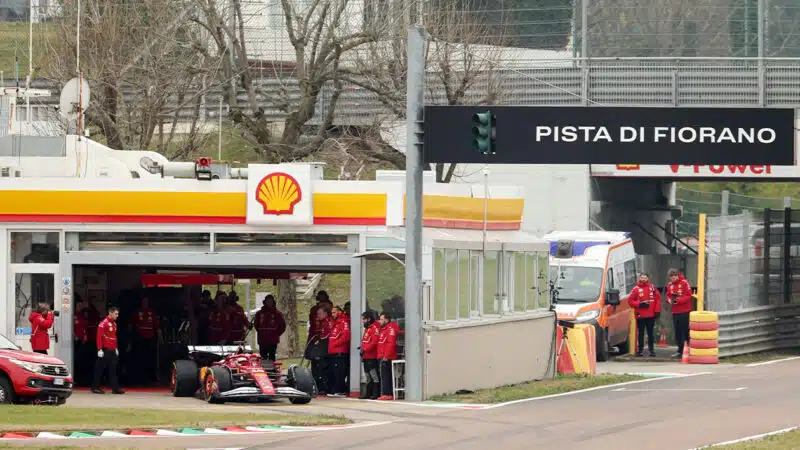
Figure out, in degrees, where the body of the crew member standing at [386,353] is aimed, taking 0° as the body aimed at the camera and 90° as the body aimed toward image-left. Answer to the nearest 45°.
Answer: approximately 90°

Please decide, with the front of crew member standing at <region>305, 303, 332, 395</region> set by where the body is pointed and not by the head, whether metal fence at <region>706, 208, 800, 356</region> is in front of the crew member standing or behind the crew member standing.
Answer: behind

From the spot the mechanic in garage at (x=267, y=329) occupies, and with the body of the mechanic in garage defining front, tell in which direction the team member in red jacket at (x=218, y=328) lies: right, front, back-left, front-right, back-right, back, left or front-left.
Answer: back-right

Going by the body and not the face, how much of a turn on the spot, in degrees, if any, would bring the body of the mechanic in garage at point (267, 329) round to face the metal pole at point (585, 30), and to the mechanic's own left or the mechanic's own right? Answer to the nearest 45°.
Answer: approximately 135° to the mechanic's own left

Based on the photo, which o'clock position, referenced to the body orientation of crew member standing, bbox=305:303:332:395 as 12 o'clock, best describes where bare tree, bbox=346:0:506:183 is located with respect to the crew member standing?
The bare tree is roughly at 5 o'clock from the crew member standing.

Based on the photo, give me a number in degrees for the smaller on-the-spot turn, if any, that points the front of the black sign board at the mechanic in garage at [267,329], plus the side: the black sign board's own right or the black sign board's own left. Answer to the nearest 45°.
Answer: approximately 135° to the black sign board's own right

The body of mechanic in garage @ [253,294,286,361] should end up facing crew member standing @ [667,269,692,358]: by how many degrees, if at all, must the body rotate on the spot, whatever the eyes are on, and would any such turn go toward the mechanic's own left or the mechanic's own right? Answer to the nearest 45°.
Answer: approximately 90° to the mechanic's own left

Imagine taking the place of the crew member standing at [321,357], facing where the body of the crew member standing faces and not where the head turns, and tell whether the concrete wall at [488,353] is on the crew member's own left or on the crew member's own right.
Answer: on the crew member's own left

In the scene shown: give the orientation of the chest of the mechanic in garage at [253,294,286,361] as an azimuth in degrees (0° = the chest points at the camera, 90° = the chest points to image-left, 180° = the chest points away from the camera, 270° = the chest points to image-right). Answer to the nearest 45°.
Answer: approximately 0°
